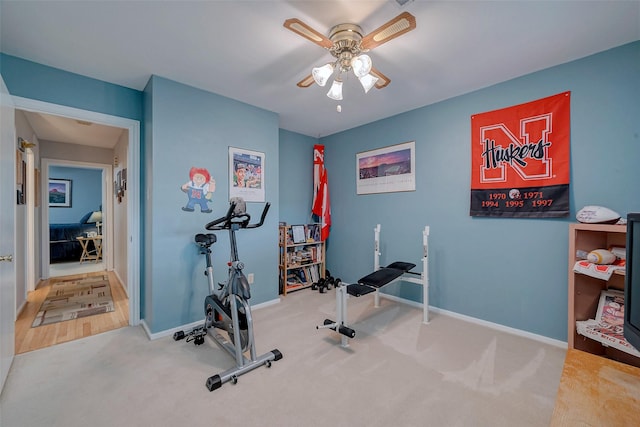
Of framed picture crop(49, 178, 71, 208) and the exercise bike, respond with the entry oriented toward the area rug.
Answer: the framed picture

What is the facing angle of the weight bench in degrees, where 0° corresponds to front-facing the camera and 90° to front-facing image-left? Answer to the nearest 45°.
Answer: approximately 45°

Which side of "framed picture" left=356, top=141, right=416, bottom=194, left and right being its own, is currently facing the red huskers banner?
left

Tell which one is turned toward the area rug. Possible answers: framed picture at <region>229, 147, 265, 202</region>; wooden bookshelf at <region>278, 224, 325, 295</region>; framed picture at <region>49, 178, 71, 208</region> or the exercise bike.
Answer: framed picture at <region>49, 178, 71, 208</region>

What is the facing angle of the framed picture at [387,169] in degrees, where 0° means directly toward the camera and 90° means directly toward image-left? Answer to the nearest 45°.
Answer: approximately 45°

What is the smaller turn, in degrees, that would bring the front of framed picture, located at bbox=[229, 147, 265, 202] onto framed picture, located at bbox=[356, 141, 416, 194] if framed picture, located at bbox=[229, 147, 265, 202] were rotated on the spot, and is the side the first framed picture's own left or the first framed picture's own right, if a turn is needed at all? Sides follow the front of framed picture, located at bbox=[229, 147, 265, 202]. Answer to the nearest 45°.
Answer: approximately 45° to the first framed picture's own left

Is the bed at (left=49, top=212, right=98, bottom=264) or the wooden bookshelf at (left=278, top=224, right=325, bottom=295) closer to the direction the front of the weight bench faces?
the bed

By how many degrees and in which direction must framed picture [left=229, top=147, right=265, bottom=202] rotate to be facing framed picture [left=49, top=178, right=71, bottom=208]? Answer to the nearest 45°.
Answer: approximately 180°

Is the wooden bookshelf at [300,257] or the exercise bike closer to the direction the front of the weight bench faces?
the exercise bike
